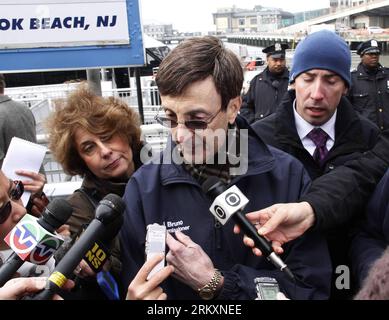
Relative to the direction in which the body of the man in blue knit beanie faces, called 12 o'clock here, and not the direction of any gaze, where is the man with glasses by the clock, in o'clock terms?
The man with glasses is roughly at 1 o'clock from the man in blue knit beanie.

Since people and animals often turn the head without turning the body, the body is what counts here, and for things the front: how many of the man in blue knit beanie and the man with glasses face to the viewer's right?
0

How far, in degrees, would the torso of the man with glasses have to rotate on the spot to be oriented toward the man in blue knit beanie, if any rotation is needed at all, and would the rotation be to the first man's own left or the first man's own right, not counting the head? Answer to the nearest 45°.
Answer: approximately 180°

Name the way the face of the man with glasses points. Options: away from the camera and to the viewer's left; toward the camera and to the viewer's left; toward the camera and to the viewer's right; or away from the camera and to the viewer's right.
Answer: toward the camera and to the viewer's left

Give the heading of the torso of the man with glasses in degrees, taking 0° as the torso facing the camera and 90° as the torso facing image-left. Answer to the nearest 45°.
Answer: approximately 45°

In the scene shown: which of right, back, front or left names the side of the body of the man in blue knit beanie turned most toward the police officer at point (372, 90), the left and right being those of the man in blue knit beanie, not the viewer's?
back

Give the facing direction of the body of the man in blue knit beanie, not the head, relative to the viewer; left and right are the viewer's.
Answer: facing the viewer

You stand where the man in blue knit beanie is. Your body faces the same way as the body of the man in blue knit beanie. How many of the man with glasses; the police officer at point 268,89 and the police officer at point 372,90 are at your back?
2

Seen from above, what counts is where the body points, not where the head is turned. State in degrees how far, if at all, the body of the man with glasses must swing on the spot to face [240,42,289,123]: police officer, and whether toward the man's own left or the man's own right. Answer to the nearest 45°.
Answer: approximately 135° to the man's own right

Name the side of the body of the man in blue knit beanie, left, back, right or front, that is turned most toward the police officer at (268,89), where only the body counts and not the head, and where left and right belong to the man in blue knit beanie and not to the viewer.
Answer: back
